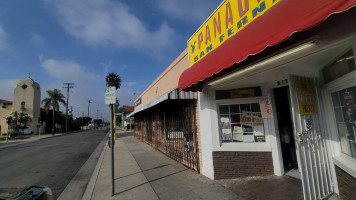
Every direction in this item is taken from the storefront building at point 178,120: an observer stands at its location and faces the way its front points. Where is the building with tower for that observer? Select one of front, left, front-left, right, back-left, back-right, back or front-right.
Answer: front-right

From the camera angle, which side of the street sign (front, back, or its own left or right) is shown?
front

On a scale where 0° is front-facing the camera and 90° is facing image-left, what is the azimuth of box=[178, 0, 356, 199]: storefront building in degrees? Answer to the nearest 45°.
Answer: approximately 45°

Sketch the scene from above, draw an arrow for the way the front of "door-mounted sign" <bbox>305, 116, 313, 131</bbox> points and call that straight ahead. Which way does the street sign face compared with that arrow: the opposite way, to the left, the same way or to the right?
to the left

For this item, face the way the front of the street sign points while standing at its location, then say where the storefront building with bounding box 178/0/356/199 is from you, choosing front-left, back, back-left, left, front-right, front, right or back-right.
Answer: front-left

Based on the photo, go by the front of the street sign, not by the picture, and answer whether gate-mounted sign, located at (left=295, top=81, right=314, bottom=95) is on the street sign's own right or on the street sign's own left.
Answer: on the street sign's own left

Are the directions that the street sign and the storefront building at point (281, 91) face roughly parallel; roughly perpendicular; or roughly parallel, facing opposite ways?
roughly perpendicular

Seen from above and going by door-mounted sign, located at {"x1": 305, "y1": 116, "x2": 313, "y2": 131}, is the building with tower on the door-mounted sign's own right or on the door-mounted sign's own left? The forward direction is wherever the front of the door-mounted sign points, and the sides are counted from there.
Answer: on the door-mounted sign's own right

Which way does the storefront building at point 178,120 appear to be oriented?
to the viewer's left

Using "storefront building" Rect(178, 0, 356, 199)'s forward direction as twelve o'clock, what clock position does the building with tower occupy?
The building with tower is roughly at 2 o'clock from the storefront building.

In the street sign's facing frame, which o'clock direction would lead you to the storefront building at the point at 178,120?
The storefront building is roughly at 8 o'clock from the street sign.

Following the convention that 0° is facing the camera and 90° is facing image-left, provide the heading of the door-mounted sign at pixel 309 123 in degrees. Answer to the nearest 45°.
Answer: approximately 45°

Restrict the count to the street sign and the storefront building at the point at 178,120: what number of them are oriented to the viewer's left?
1

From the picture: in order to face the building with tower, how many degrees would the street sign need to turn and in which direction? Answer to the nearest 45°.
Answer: approximately 135° to its right
